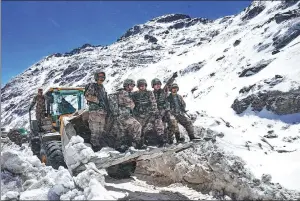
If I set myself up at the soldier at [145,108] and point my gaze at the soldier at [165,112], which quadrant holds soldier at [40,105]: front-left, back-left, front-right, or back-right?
back-left

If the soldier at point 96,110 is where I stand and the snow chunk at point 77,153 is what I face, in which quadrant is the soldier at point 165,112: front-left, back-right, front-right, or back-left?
back-left

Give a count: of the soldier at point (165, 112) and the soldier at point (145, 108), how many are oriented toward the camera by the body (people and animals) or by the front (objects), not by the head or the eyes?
2

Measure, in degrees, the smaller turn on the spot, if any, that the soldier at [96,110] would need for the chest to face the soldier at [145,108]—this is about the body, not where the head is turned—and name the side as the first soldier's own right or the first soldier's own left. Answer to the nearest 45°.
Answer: approximately 45° to the first soldier's own left

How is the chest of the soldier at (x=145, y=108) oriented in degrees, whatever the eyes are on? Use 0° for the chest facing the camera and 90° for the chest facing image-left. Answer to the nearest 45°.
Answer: approximately 0°

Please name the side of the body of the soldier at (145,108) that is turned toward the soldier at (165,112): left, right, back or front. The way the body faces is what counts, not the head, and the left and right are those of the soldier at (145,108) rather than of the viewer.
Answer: left

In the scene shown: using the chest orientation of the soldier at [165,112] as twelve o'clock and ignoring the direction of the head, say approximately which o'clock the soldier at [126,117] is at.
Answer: the soldier at [126,117] is roughly at 2 o'clock from the soldier at [165,112].

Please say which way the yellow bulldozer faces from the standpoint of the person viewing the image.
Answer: facing the viewer and to the right of the viewer
